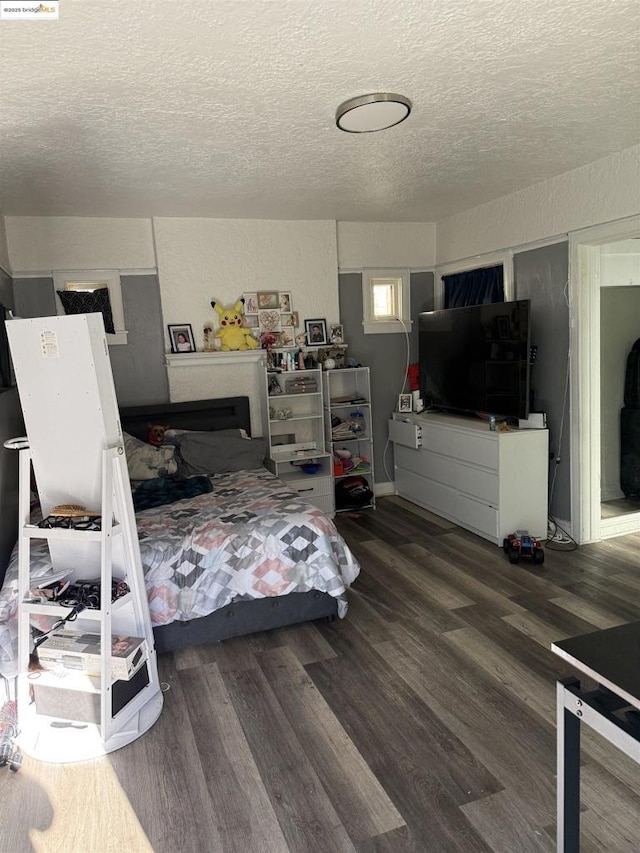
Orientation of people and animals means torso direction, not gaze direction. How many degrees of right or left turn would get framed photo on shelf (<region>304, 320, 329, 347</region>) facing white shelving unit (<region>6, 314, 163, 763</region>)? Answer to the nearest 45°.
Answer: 0° — it already faces it

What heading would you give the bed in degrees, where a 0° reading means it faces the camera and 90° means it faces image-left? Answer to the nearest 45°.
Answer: approximately 0°

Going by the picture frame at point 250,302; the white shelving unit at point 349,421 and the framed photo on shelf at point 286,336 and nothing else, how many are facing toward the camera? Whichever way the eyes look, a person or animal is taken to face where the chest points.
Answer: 3

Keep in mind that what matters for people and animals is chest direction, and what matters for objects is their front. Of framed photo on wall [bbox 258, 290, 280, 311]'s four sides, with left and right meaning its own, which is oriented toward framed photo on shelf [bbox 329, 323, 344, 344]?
left

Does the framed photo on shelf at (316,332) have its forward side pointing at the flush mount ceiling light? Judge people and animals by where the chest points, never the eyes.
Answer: yes

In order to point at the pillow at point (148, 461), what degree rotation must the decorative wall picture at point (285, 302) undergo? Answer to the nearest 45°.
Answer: approximately 45° to its right

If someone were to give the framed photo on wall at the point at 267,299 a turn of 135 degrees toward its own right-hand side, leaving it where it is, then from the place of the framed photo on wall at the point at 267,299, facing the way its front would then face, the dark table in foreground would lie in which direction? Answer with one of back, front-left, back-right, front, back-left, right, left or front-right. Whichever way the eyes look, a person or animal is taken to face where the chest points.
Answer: back-left

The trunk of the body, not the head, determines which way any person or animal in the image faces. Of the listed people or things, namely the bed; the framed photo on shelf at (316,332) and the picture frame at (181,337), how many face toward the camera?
3

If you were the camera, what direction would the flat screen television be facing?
facing the viewer and to the left of the viewer

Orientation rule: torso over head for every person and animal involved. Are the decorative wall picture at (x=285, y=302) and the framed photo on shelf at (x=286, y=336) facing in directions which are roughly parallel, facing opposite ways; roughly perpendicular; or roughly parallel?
roughly parallel

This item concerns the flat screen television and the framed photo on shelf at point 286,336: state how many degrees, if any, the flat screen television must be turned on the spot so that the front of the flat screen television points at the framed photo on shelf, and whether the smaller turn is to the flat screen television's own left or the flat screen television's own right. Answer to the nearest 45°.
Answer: approximately 45° to the flat screen television's own right

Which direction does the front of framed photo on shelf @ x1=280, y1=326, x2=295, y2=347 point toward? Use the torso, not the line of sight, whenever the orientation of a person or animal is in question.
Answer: toward the camera

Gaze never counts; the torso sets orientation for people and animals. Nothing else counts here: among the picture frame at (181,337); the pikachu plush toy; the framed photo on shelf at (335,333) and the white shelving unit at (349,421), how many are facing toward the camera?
4

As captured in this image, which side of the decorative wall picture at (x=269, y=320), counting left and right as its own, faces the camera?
front

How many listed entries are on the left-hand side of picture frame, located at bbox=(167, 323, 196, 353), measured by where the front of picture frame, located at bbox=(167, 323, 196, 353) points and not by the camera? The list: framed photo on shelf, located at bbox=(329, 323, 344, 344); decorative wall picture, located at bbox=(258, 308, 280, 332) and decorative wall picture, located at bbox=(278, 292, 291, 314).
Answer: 3
